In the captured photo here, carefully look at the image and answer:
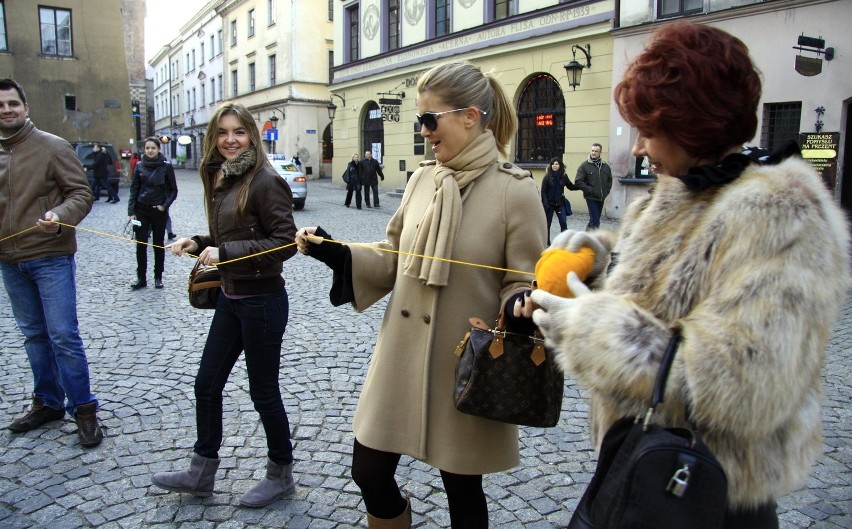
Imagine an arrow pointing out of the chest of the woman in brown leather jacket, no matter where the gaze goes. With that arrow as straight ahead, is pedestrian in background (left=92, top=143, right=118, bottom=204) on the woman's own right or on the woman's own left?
on the woman's own right

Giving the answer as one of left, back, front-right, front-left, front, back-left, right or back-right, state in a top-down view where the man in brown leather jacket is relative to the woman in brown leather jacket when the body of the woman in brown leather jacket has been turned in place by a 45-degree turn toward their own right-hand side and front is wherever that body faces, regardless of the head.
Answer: front-right

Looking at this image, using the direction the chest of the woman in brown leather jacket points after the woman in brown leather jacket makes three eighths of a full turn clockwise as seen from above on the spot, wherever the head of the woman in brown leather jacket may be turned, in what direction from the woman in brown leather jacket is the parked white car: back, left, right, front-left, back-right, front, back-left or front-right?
front

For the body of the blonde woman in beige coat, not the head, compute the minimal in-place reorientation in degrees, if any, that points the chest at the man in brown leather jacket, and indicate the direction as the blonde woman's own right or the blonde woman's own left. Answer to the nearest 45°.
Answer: approximately 90° to the blonde woman's own right

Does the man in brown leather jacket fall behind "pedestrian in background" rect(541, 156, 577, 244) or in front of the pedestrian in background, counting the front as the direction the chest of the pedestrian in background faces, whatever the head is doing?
in front

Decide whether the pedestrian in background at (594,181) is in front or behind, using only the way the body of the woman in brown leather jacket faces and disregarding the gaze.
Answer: behind

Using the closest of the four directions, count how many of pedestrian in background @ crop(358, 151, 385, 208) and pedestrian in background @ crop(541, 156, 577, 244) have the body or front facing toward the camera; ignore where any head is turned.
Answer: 2

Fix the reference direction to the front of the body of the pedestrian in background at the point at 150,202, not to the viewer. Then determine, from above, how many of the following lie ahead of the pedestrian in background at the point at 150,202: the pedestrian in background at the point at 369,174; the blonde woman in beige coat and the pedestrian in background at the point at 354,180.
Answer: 1

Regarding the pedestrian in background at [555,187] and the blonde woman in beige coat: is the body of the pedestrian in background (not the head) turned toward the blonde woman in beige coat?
yes

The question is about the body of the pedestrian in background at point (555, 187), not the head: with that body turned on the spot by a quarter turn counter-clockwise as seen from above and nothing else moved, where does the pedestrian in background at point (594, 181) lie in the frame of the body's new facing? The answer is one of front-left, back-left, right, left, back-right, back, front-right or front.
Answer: front
